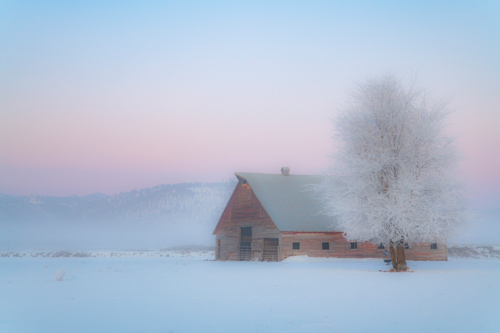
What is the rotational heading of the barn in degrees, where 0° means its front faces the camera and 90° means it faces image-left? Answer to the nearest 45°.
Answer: approximately 45°

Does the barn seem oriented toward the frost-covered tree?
no
